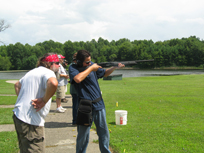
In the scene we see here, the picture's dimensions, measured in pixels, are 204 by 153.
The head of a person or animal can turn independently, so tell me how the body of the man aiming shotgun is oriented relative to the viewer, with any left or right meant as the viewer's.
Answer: facing the viewer and to the right of the viewer

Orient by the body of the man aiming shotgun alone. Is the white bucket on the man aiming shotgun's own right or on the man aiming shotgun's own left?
on the man aiming shotgun's own left

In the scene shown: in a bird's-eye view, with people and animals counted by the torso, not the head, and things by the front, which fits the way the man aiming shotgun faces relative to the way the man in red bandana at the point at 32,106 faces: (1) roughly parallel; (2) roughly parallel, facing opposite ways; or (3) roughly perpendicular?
roughly perpendicular

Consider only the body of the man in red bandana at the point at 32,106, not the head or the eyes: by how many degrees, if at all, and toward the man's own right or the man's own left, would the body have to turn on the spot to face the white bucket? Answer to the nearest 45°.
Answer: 0° — they already face it

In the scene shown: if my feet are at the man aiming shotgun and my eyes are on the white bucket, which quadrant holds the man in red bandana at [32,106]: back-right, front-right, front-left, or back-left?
back-left

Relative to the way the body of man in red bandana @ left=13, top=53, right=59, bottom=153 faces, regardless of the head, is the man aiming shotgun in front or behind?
in front

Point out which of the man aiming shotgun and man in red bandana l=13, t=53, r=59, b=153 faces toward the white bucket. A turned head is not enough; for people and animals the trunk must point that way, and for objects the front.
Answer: the man in red bandana

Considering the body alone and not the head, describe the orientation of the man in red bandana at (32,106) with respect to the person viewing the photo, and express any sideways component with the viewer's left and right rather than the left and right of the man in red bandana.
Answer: facing away from the viewer and to the right of the viewer

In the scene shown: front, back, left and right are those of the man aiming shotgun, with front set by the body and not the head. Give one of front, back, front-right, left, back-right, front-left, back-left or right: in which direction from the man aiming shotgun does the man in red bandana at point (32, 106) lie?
right

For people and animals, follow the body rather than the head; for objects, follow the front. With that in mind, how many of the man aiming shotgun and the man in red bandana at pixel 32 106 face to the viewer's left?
0
